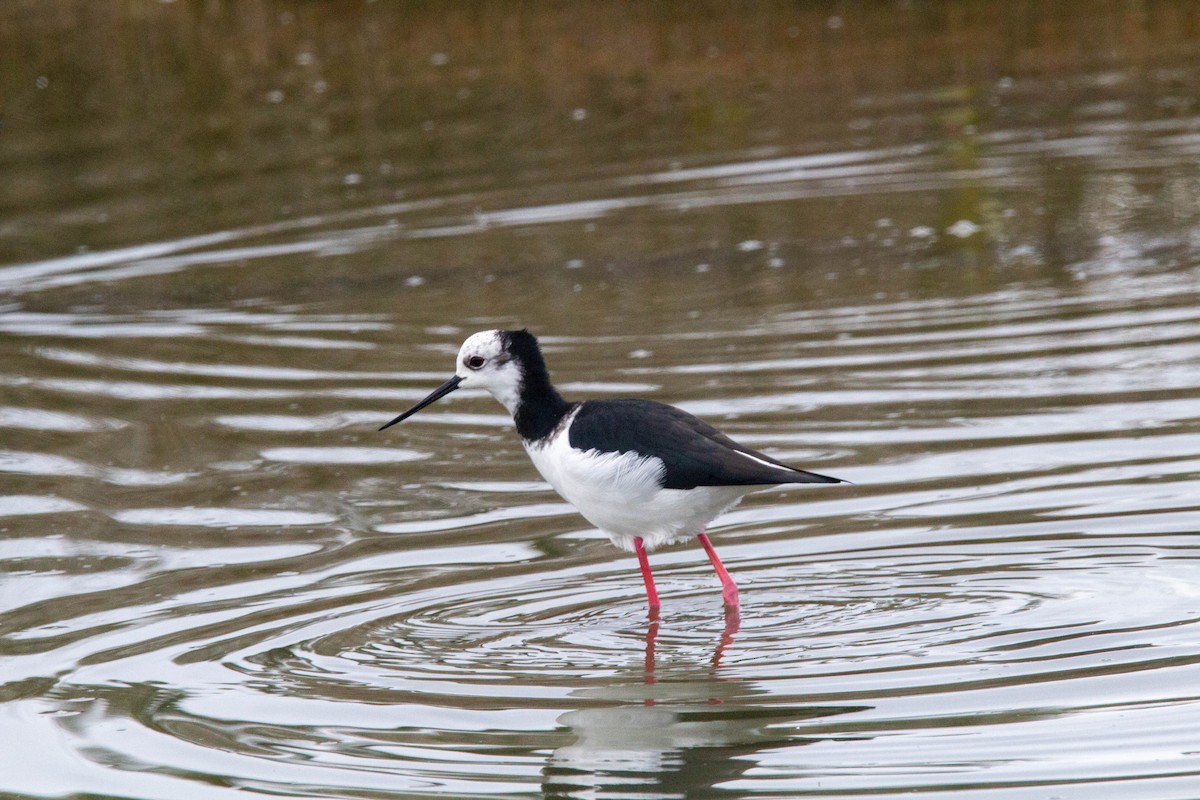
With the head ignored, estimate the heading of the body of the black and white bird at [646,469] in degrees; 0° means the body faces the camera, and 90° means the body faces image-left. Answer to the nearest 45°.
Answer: approximately 90°
